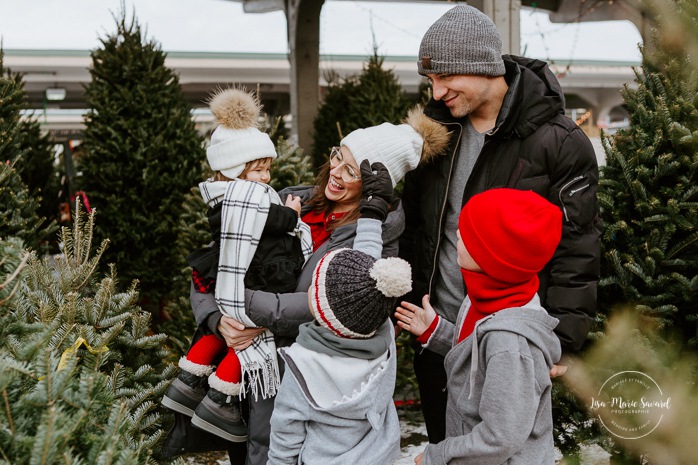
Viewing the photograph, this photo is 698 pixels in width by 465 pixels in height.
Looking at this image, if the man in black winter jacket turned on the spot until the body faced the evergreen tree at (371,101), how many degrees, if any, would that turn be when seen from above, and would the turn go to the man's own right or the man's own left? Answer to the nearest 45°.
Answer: approximately 135° to the man's own right

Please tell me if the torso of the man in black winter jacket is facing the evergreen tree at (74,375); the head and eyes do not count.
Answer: yes

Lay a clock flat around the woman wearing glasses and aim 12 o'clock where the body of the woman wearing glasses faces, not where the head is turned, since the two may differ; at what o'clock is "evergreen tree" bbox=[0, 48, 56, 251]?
The evergreen tree is roughly at 3 o'clock from the woman wearing glasses.

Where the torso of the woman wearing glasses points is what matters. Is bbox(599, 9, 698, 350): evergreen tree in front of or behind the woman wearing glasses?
behind

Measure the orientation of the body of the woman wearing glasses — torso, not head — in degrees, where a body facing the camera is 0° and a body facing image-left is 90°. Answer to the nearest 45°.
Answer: approximately 45°

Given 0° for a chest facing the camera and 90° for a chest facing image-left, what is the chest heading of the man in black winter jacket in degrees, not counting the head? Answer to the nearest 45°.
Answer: approximately 45°
